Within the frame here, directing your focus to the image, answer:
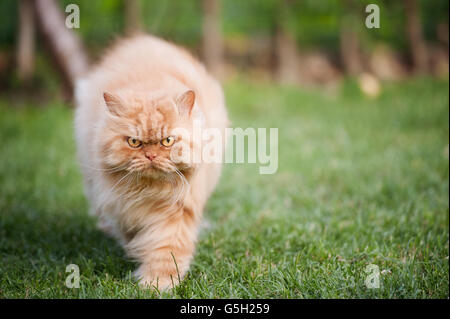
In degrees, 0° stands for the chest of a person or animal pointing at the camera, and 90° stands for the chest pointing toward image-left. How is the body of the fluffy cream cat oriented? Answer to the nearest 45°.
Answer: approximately 0°

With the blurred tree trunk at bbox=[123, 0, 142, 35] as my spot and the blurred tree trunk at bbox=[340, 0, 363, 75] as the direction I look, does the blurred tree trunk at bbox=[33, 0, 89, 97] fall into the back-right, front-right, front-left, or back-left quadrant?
back-right

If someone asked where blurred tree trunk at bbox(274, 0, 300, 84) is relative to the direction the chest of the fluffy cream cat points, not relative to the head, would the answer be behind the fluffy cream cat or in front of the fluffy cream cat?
behind

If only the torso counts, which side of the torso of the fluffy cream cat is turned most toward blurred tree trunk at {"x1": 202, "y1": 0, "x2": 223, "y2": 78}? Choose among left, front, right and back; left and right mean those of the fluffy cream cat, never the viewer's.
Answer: back

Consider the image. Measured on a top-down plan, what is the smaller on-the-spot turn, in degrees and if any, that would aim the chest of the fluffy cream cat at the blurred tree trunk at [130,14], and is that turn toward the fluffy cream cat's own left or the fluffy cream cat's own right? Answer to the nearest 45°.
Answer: approximately 180°
